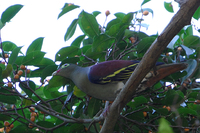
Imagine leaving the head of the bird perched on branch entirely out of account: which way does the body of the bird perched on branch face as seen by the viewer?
to the viewer's left
